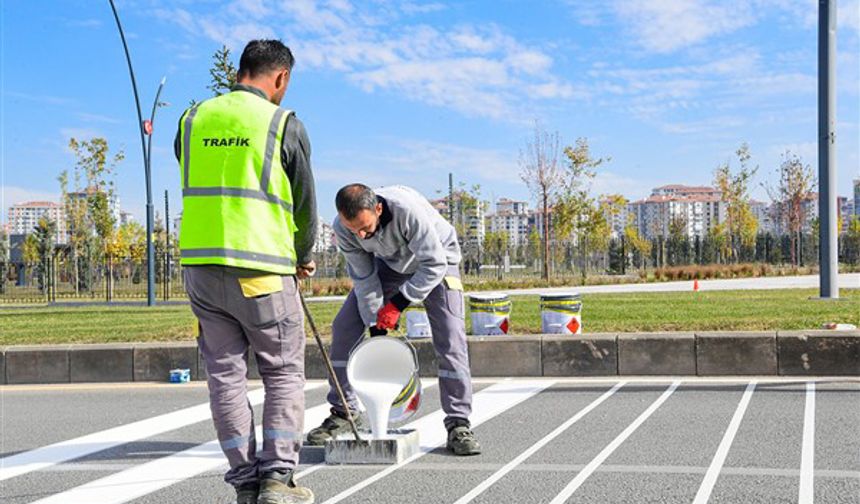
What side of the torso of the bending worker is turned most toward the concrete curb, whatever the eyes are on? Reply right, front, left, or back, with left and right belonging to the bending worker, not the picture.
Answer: back

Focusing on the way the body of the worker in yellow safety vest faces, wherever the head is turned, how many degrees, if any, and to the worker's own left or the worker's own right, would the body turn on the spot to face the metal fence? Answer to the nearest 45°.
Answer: approximately 45° to the worker's own left

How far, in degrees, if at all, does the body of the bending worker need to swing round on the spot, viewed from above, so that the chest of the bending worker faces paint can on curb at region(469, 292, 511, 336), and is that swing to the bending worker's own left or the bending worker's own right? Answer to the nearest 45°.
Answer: approximately 135° to the bending worker's own right

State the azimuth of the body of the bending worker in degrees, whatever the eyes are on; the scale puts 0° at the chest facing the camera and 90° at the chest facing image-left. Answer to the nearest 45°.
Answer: approximately 45°

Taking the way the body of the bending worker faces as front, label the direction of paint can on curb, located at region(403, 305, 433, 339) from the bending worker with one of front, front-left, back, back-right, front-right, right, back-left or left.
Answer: back-right

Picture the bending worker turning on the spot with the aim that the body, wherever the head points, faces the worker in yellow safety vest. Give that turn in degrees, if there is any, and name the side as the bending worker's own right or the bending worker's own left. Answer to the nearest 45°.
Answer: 0° — they already face them

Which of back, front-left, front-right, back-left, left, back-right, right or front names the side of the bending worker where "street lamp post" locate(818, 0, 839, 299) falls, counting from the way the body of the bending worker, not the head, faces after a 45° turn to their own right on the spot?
back-right

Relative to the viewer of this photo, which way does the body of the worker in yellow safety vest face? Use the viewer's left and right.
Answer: facing away from the viewer and to the right of the viewer
